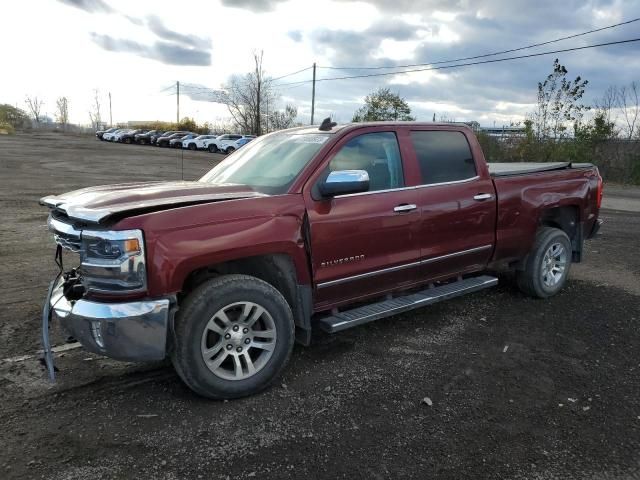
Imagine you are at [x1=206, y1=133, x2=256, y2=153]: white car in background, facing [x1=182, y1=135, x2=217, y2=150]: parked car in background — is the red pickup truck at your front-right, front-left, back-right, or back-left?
back-left

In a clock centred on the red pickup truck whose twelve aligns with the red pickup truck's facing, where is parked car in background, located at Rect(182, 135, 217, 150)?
The parked car in background is roughly at 4 o'clock from the red pickup truck.

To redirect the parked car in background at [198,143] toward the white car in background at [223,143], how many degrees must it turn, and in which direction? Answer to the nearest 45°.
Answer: approximately 90° to its left

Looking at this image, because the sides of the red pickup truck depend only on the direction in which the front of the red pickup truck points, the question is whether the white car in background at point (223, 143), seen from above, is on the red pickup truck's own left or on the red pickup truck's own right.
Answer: on the red pickup truck's own right

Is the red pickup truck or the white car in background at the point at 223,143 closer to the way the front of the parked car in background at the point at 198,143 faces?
the red pickup truck

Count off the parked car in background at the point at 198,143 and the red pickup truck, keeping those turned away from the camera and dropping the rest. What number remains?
0

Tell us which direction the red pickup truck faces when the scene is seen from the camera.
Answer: facing the viewer and to the left of the viewer
